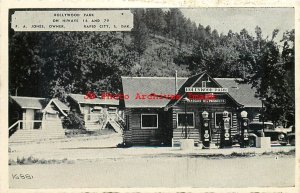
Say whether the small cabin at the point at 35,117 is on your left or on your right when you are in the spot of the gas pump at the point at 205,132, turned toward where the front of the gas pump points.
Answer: on your right

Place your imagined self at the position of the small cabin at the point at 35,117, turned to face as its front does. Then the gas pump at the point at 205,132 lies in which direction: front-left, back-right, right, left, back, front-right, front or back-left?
left

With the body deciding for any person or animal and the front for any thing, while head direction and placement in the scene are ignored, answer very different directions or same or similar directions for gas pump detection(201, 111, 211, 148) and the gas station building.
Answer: same or similar directions

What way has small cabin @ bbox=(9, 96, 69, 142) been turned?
toward the camera

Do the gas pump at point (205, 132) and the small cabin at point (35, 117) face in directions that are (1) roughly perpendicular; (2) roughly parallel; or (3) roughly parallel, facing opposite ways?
roughly parallel

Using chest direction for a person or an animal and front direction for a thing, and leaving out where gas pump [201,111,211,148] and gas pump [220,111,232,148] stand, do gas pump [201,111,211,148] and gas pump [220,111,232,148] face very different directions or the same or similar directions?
same or similar directions

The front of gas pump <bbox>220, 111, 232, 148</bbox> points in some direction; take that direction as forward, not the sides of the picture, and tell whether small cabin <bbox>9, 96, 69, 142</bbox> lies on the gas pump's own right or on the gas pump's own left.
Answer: on the gas pump's own right

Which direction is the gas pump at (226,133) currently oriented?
toward the camera

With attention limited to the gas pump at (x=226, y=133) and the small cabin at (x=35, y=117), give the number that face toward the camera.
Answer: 2

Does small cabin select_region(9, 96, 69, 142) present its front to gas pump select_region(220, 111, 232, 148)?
no

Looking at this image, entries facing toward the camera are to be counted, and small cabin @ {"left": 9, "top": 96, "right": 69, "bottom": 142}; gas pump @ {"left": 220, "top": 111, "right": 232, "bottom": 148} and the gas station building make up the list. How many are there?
3

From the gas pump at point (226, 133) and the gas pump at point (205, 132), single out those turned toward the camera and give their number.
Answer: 2

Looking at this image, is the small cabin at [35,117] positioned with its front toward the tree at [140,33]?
no

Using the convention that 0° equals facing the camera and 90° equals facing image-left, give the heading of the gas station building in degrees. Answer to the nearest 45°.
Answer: approximately 0°
